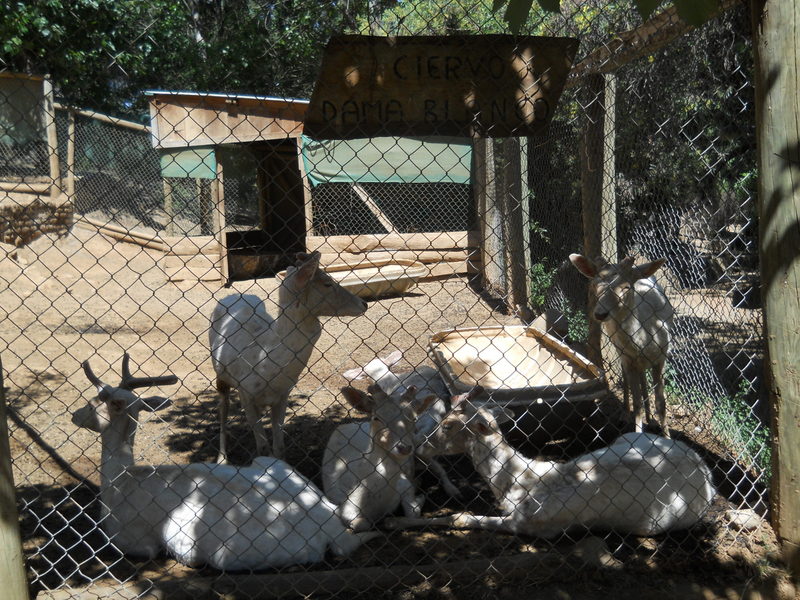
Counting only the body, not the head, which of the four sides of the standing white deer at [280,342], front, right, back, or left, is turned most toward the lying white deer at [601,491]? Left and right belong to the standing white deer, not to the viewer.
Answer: front

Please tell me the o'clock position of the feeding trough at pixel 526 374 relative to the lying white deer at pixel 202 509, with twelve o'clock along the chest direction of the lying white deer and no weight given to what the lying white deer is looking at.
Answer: The feeding trough is roughly at 5 o'clock from the lying white deer.

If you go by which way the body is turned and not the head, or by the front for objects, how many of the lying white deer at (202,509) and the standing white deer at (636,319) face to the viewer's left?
1

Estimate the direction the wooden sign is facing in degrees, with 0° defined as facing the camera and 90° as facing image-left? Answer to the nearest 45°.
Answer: approximately 0°

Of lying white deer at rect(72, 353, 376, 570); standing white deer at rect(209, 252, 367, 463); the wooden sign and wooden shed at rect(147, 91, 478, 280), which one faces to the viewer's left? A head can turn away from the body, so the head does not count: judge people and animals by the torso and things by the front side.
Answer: the lying white deer

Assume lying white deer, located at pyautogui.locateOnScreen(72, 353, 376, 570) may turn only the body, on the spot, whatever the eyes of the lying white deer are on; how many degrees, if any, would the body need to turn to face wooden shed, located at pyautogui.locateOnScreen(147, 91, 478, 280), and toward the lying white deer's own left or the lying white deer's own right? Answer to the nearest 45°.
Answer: approximately 90° to the lying white deer's own right

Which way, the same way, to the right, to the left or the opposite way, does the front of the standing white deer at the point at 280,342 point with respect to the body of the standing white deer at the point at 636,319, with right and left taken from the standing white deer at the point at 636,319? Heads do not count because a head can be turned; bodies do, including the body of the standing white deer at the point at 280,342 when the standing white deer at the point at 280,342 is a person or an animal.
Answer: to the left

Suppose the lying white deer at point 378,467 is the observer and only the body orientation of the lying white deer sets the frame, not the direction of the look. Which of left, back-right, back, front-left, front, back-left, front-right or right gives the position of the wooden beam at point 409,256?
back-left

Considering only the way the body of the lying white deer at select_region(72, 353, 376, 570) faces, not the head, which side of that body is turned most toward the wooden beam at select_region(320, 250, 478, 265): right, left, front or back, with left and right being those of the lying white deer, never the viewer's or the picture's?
right

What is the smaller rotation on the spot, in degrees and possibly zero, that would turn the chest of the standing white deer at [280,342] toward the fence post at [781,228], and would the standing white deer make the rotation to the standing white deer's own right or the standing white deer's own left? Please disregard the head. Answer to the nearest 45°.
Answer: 0° — it already faces it

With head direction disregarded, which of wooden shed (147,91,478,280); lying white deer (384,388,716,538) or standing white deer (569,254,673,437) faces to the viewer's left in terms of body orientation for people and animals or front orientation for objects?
the lying white deer

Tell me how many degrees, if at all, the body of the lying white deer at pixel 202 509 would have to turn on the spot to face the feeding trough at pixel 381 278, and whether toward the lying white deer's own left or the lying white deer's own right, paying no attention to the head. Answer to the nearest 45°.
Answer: approximately 90° to the lying white deer's own right

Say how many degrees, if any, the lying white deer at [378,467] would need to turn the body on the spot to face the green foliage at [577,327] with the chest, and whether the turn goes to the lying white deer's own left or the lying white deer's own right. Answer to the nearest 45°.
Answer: approximately 90° to the lying white deer's own left

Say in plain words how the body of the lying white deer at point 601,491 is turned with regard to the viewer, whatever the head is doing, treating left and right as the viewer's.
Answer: facing to the left of the viewer

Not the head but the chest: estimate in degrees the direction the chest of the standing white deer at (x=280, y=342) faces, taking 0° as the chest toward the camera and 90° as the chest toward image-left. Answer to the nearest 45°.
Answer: approximately 315°

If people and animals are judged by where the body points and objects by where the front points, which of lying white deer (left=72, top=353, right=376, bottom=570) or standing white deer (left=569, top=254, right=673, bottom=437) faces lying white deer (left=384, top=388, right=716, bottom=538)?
the standing white deer
